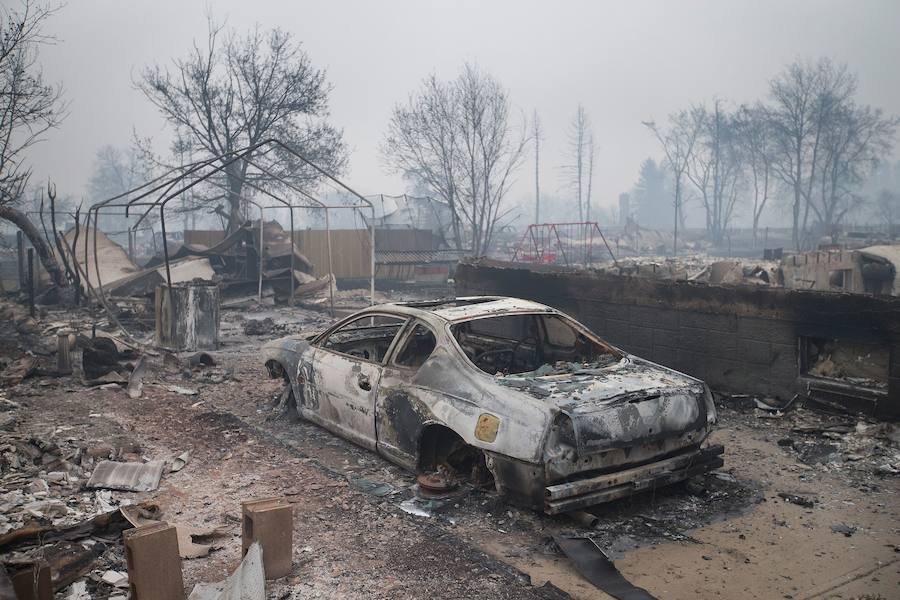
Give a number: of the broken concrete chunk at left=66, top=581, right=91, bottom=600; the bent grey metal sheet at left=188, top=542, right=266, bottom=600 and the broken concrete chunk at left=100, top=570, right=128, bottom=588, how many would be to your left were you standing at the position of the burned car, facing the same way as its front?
3

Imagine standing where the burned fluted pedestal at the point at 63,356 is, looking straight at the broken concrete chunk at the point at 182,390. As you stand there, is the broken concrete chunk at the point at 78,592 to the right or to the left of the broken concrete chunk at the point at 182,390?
right

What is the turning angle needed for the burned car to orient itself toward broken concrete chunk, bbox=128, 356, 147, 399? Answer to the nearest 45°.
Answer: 0° — it already faces it

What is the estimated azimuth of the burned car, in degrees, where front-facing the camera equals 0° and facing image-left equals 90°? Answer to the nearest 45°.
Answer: approximately 135°

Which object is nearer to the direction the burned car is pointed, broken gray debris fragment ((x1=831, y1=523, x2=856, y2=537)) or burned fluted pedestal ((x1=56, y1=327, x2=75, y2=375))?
the burned fluted pedestal

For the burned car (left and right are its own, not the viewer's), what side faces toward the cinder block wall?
right

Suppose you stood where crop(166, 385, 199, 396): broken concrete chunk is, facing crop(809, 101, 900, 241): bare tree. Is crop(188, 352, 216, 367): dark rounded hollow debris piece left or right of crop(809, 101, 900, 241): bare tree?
left

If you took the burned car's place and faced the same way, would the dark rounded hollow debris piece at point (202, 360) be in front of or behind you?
in front

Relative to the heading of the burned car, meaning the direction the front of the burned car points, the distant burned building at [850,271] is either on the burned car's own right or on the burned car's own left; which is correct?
on the burned car's own right
